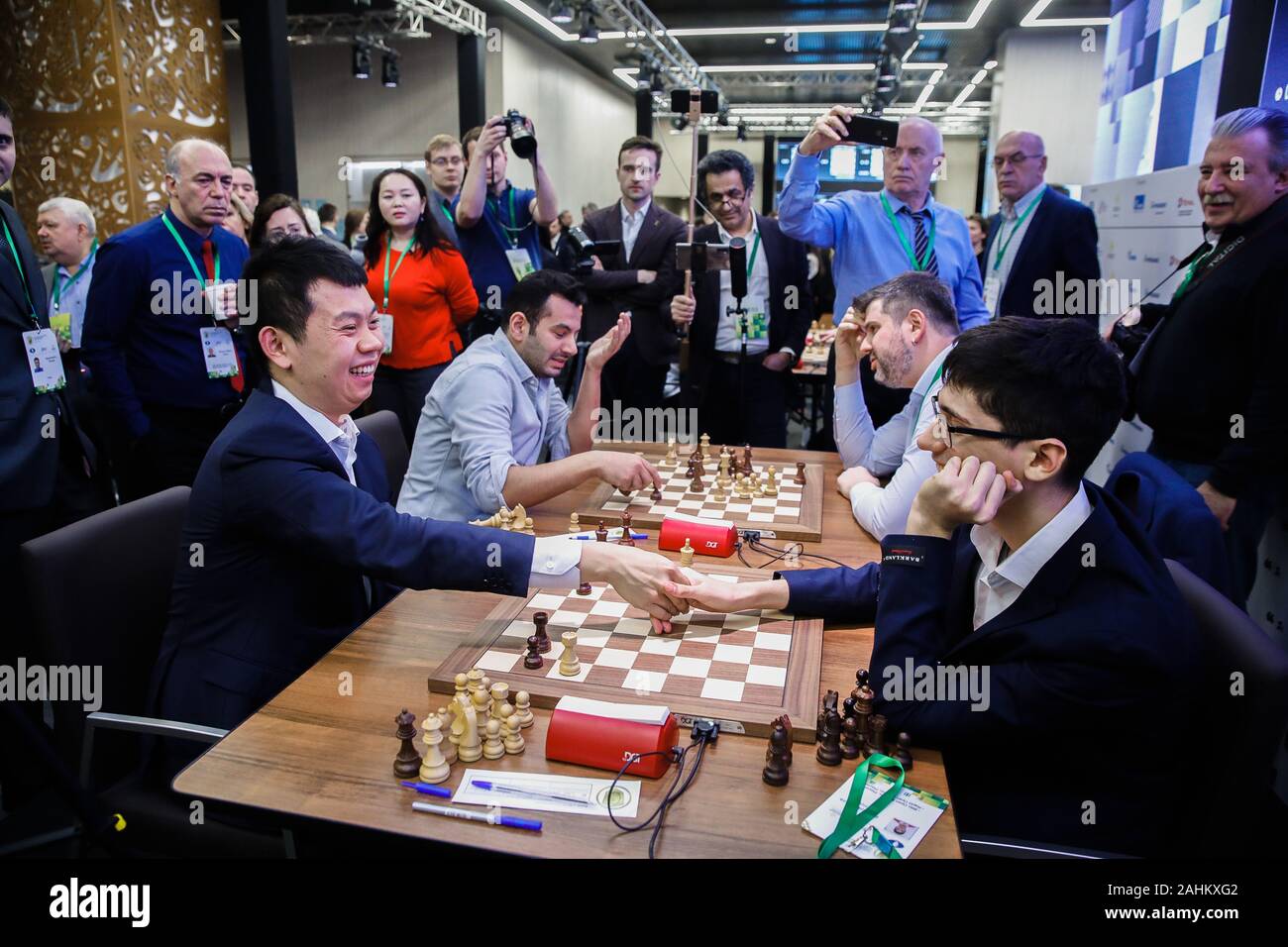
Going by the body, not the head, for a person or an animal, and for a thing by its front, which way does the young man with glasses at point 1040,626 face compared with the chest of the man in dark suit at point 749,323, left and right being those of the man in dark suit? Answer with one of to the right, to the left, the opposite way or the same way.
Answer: to the right

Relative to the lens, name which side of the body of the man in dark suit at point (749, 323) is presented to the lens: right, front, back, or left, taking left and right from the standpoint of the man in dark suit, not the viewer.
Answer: front

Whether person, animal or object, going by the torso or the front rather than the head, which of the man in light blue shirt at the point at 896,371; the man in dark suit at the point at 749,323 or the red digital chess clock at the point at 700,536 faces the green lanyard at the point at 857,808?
the man in dark suit

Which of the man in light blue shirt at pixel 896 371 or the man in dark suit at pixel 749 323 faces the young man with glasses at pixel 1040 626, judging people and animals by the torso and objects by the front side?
the man in dark suit

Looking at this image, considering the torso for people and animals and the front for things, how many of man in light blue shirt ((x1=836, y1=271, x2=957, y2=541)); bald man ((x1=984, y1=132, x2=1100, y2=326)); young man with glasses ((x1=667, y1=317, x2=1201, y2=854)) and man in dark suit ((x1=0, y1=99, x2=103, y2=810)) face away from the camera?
0

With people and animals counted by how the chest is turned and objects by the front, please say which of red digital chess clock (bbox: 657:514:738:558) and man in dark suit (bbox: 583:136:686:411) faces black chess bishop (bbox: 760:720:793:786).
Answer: the man in dark suit

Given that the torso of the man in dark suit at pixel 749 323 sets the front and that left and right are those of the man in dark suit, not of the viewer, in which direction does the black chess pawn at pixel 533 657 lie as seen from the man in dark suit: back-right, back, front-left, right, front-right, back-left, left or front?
front

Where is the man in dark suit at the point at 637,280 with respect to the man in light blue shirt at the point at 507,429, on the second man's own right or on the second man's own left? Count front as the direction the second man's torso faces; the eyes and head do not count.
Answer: on the second man's own left

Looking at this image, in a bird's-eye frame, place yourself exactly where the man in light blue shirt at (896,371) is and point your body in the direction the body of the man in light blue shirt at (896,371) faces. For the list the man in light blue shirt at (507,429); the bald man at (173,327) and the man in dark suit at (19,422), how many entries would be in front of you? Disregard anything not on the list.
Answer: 3

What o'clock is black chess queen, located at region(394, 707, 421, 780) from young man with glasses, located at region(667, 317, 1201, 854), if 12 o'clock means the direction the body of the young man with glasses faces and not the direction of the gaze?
The black chess queen is roughly at 11 o'clock from the young man with glasses.

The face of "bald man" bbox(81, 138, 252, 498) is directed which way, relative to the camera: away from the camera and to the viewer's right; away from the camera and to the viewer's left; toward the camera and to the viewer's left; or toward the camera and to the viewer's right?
toward the camera and to the viewer's right

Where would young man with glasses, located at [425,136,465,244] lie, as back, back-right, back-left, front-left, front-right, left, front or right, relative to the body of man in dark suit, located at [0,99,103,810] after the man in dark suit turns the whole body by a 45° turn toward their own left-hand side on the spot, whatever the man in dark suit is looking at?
front-left

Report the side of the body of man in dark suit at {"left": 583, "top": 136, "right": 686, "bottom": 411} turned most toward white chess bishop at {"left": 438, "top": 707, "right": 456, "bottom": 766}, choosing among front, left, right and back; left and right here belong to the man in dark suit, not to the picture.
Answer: front

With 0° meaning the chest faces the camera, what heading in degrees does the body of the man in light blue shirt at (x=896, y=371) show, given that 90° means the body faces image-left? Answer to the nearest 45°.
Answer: approximately 90°

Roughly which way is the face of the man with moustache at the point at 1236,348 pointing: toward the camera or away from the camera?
toward the camera

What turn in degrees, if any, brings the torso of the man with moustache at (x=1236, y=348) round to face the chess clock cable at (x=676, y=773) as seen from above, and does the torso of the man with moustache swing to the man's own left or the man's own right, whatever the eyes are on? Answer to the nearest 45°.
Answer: approximately 45° to the man's own left

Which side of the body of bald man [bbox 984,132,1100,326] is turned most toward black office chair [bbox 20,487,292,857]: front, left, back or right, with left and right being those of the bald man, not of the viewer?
front
